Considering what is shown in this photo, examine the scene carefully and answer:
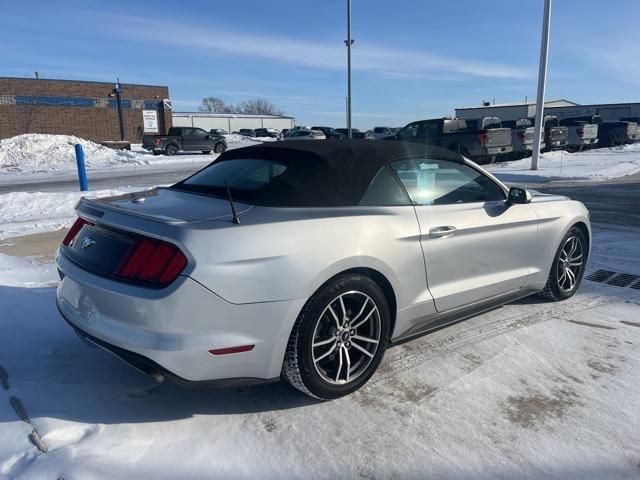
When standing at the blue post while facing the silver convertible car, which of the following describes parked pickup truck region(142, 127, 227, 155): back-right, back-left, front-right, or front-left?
back-left

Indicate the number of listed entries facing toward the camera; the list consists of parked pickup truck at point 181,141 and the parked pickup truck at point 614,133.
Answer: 0

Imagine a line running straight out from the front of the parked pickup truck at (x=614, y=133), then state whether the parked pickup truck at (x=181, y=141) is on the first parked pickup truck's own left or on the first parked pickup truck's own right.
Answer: on the first parked pickup truck's own left

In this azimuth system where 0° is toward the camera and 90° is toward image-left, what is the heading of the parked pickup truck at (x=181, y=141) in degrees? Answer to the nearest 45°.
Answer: approximately 225°

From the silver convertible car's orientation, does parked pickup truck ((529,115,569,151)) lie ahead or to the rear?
ahead

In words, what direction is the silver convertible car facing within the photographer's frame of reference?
facing away from the viewer and to the right of the viewer

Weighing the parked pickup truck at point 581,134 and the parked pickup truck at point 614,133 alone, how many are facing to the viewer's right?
0

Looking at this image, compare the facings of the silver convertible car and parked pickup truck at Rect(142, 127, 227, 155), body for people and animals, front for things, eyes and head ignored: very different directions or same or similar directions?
same or similar directions

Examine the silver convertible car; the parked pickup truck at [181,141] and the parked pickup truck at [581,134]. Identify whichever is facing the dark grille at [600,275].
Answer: the silver convertible car

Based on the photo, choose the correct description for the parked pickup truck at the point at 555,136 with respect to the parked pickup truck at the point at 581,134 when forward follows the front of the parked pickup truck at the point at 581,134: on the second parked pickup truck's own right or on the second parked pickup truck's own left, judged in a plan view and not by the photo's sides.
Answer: on the second parked pickup truck's own left

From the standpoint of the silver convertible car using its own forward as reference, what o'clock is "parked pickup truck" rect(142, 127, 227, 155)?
The parked pickup truck is roughly at 10 o'clock from the silver convertible car.

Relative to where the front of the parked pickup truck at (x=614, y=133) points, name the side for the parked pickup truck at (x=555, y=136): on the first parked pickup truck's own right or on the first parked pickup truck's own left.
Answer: on the first parked pickup truck's own left
